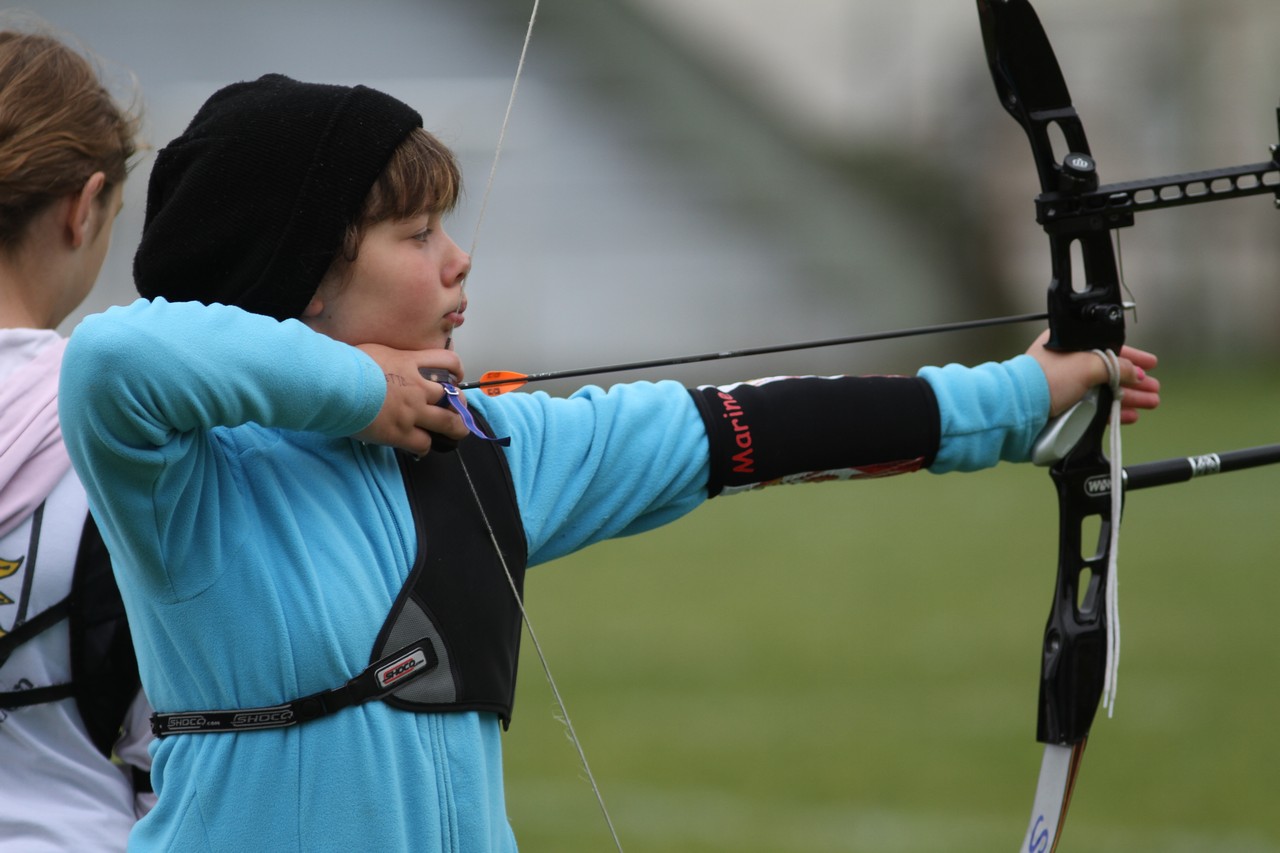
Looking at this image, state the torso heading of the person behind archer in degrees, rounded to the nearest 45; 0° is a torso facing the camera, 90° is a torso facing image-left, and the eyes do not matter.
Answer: approximately 225°
